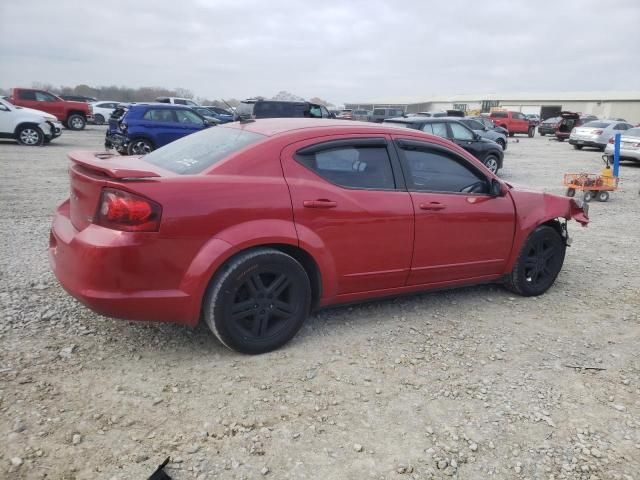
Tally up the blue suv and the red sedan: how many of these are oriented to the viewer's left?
0

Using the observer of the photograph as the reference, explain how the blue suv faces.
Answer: facing away from the viewer and to the right of the viewer

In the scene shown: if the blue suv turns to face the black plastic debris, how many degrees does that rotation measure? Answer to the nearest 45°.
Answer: approximately 135° to its right

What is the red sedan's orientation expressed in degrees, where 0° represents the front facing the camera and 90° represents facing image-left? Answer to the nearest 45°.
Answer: approximately 225°

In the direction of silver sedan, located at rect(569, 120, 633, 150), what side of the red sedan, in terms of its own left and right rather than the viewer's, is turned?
front

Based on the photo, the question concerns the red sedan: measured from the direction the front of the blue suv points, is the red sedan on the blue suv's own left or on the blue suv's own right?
on the blue suv's own right

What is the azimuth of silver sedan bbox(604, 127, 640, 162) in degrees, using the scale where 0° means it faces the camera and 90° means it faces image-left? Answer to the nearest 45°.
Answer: approximately 225°
